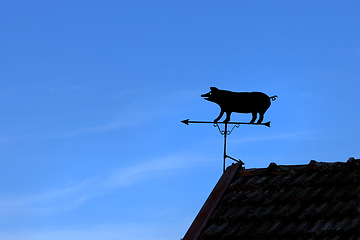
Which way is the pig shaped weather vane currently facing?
to the viewer's left
